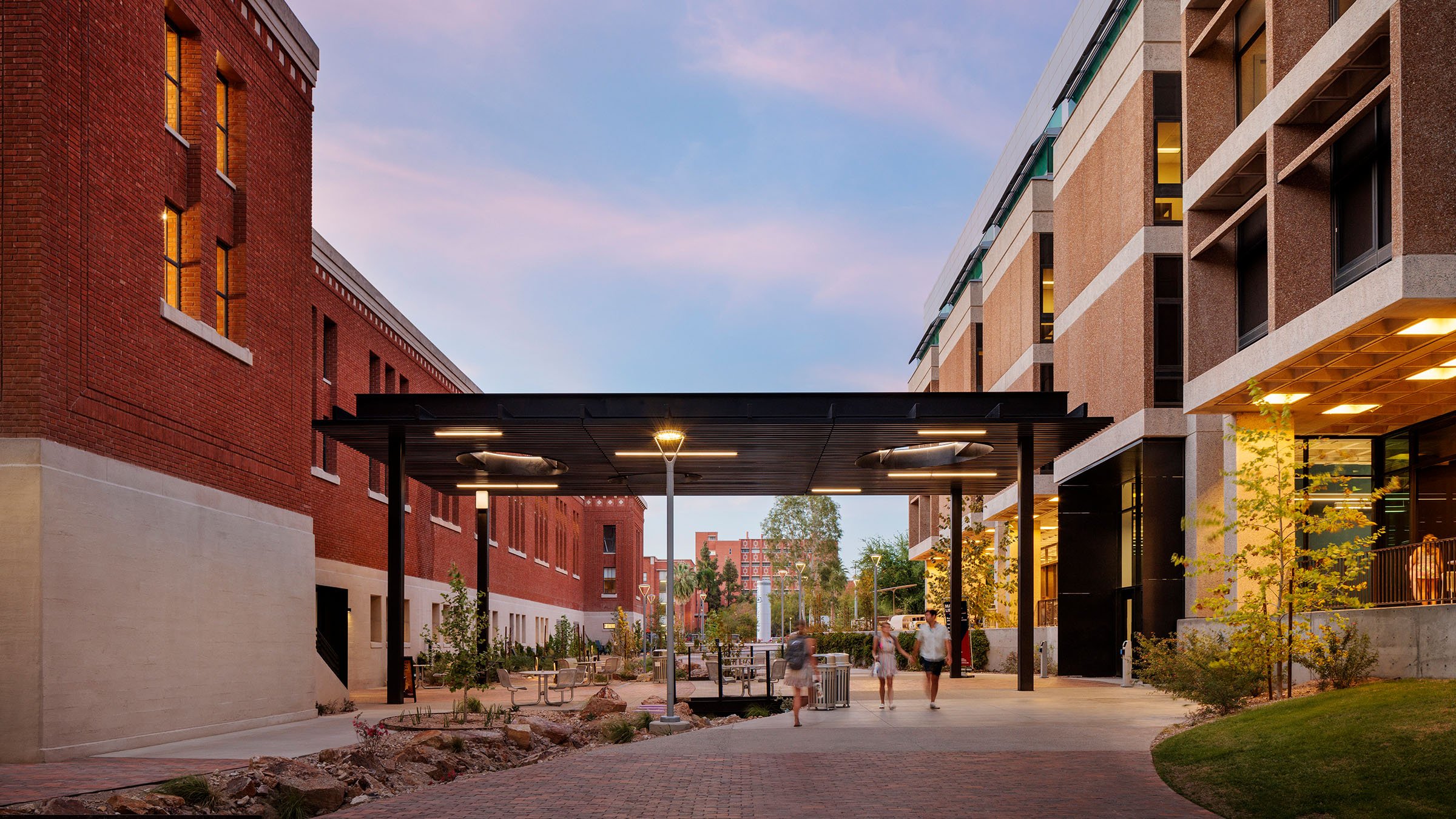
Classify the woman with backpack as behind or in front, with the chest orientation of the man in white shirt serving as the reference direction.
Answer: in front

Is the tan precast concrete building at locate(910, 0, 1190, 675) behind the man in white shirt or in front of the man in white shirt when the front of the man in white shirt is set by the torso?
behind

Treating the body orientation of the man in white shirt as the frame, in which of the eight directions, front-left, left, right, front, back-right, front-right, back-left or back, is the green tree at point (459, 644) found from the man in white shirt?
right

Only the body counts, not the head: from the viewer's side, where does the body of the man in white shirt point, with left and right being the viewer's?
facing the viewer

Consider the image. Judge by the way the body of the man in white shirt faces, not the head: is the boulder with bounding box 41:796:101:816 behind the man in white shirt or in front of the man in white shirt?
in front

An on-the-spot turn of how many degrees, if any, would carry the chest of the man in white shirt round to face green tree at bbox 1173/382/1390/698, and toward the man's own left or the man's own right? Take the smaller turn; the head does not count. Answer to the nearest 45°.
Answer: approximately 45° to the man's own left

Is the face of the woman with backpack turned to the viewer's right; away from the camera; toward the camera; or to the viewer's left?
away from the camera

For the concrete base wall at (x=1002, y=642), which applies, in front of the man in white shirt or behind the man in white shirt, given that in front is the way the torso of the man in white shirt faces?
behind
